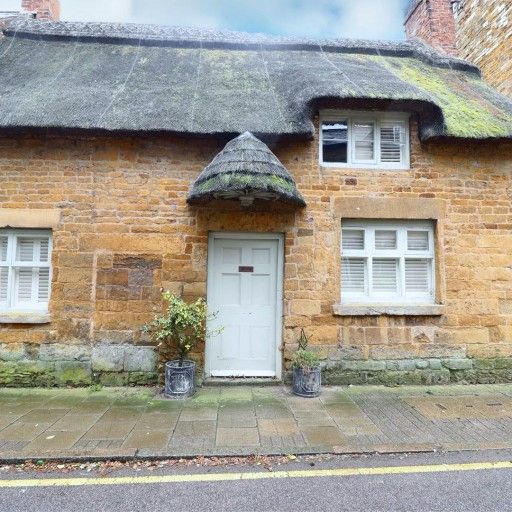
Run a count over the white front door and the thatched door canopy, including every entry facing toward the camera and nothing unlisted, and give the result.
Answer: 2

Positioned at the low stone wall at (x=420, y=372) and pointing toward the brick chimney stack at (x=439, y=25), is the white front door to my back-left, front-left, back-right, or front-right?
back-left

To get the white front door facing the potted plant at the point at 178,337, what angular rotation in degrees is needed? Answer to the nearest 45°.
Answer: approximately 45° to its right

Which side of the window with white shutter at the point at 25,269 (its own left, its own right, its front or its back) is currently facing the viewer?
front

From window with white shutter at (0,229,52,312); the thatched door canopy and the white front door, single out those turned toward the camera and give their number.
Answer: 3

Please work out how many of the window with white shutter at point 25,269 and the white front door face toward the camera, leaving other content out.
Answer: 2

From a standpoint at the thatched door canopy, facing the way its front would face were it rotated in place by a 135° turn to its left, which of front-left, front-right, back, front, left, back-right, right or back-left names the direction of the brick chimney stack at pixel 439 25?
front

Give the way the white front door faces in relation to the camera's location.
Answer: facing the viewer

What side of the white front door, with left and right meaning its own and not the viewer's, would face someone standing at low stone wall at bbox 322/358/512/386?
left

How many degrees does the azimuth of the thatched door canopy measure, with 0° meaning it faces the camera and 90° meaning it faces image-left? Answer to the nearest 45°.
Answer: approximately 0°

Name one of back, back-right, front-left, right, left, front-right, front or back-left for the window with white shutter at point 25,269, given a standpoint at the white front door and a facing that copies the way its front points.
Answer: right

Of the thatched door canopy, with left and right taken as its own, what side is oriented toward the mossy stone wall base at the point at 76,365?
right
